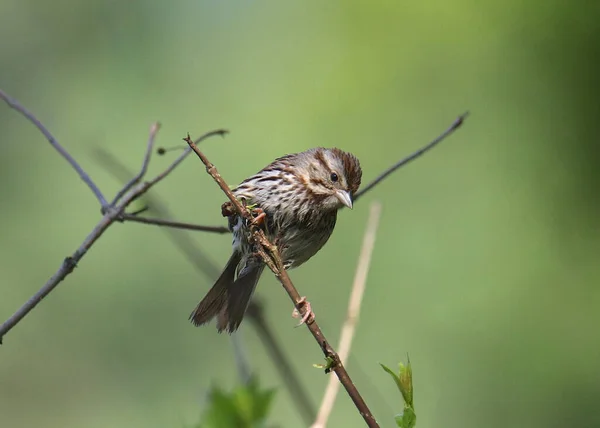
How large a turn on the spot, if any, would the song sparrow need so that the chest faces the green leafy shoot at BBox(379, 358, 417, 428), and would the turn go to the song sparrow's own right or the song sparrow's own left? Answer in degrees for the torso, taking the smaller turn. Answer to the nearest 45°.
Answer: approximately 45° to the song sparrow's own left

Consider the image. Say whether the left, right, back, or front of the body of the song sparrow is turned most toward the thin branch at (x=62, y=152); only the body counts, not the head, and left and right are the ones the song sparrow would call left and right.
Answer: right

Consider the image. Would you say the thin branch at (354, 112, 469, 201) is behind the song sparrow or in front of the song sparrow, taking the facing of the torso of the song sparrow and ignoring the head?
in front

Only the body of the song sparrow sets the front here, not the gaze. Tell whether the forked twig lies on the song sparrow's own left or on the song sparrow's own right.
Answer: on the song sparrow's own right

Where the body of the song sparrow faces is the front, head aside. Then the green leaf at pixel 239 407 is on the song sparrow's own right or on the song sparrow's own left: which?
on the song sparrow's own right

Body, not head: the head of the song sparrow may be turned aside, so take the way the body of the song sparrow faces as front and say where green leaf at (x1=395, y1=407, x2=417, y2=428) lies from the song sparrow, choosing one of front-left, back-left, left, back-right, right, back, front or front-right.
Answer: front-left
